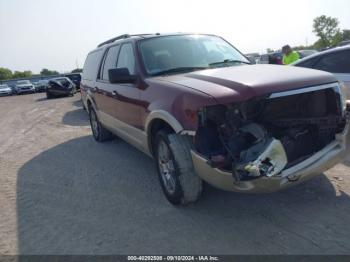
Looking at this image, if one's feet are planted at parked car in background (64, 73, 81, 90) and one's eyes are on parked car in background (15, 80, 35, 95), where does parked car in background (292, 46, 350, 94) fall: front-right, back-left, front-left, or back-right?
back-left

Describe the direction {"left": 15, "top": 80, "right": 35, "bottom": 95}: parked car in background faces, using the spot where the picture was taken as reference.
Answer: facing the viewer and to the right of the viewer

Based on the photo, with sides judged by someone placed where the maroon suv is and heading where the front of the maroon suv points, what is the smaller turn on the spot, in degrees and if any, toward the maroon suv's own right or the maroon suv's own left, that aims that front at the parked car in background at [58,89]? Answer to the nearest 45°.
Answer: approximately 180°

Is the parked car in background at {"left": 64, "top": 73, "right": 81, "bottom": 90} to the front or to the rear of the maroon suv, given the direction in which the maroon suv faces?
to the rear

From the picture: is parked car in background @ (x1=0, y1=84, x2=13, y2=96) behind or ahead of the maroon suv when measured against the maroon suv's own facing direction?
behind

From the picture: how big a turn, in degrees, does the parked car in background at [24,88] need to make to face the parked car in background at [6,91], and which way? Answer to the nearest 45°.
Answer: approximately 135° to its right

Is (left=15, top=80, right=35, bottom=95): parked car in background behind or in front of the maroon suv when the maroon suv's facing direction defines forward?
behind

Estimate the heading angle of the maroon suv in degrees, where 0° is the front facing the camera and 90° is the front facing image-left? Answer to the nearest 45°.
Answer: approximately 315°

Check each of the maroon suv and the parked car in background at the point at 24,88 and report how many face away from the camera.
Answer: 0
